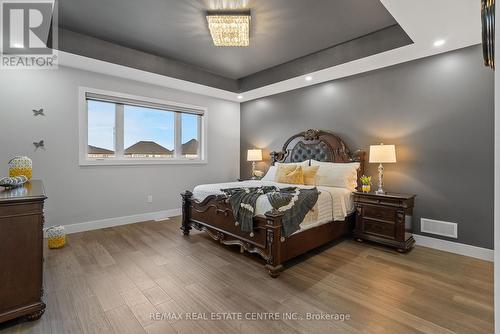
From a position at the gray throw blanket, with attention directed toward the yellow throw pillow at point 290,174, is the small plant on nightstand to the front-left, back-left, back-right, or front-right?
front-right

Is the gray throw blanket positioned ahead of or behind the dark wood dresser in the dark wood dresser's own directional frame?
ahead

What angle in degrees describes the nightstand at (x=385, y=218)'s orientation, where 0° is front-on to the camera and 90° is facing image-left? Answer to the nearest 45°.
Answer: approximately 45°

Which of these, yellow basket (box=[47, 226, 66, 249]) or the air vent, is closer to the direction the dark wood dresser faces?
the air vent

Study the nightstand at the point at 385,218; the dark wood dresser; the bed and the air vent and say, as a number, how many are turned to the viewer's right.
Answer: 1

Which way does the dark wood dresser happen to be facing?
to the viewer's right

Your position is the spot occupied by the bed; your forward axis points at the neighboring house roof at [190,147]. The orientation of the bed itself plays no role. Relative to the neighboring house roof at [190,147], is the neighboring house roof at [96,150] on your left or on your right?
left

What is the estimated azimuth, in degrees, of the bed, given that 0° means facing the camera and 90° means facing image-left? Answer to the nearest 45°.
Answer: approximately 45°

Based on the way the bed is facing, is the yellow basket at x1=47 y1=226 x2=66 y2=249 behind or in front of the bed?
in front

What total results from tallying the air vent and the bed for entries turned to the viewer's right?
0

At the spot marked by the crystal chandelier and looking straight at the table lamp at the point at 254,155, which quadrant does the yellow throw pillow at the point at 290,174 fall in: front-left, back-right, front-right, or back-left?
front-right

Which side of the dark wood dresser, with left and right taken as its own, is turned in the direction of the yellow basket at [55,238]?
left

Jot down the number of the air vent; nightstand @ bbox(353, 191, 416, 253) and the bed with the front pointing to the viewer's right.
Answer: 0
